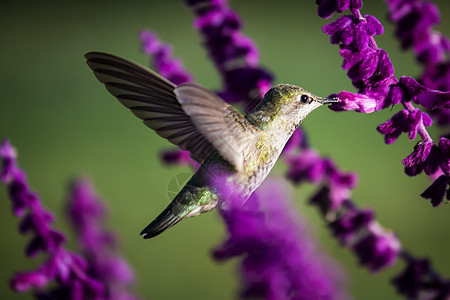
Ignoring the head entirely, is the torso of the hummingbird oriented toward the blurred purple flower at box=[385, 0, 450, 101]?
yes

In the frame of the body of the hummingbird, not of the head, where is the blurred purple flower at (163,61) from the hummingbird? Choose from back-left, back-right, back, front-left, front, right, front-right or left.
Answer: left

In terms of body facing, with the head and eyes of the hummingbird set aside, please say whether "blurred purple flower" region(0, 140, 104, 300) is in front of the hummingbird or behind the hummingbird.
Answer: behind

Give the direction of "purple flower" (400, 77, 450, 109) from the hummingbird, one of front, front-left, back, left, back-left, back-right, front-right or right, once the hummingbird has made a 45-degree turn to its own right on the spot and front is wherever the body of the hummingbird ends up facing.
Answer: front

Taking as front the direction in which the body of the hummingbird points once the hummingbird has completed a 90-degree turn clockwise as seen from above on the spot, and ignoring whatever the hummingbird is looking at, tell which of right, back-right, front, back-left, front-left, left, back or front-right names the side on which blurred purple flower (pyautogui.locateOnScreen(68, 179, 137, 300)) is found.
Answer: back-right

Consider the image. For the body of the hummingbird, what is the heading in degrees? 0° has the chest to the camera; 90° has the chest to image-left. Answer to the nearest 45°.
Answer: approximately 270°
